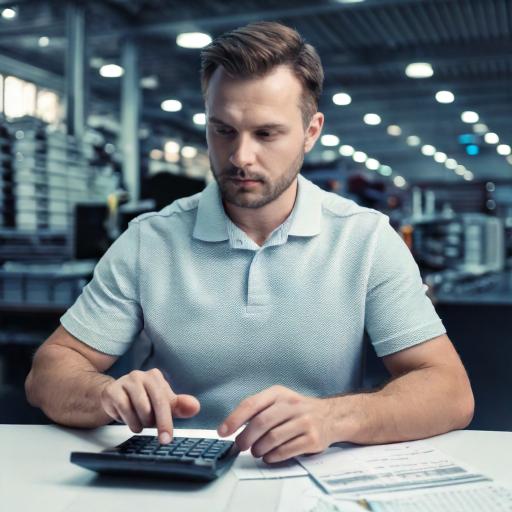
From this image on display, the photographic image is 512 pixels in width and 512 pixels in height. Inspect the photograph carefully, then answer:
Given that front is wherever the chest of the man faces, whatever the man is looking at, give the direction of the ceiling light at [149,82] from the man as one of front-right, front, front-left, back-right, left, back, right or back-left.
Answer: back

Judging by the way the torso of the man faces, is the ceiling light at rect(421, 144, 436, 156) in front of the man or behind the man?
behind

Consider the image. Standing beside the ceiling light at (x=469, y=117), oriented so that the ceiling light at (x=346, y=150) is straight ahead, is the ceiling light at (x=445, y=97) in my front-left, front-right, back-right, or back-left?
back-left

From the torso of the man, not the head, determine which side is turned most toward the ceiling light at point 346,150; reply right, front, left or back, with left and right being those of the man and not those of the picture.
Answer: back

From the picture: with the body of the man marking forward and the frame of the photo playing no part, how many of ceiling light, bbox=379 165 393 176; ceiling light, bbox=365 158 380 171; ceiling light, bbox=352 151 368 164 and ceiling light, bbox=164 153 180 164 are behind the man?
4

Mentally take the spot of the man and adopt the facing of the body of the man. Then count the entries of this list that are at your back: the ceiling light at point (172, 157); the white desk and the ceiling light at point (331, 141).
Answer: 2

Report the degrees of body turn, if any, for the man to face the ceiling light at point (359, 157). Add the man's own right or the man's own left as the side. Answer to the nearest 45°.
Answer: approximately 180°

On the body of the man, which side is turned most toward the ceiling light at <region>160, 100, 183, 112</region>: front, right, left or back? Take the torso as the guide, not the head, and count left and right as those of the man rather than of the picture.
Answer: back

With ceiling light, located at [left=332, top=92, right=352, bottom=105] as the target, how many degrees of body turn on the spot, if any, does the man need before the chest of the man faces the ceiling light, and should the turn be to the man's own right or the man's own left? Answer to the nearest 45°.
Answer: approximately 180°

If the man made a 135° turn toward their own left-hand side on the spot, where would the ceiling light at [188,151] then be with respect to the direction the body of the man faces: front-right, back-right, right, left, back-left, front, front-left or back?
front-left

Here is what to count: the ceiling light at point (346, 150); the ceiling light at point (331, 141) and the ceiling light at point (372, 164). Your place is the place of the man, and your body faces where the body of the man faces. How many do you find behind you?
3

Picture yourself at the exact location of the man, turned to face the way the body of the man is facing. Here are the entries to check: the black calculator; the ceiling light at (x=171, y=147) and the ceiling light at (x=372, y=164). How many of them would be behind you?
2

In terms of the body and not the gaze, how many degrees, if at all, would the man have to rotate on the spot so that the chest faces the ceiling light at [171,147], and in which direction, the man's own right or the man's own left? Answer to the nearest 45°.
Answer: approximately 180°

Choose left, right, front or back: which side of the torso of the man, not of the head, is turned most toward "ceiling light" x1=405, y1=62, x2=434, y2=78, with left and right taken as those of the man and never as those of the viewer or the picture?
back

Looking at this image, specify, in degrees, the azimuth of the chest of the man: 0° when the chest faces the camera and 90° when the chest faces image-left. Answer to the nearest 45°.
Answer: approximately 0°

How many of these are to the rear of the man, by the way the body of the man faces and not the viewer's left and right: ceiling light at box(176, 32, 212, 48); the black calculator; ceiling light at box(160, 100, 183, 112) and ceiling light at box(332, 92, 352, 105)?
3
